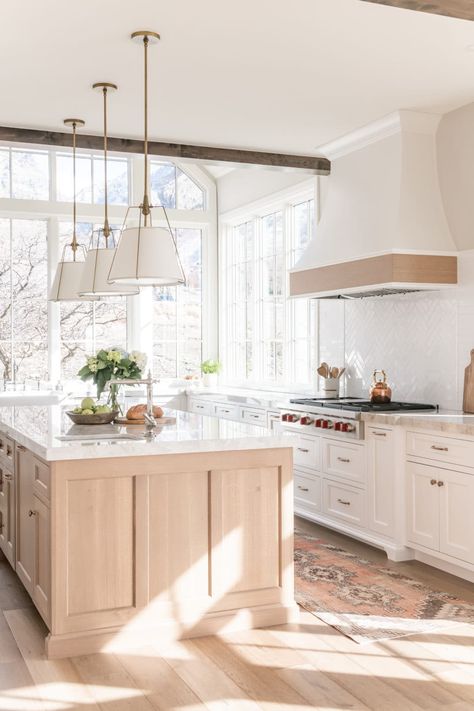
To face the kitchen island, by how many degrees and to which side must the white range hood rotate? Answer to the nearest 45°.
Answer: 0° — it already faces it

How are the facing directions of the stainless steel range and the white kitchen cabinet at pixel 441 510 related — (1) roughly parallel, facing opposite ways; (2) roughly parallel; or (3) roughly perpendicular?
roughly parallel

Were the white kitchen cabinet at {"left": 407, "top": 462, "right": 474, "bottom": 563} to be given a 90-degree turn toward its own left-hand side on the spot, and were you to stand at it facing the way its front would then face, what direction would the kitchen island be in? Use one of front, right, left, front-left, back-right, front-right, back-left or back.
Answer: right

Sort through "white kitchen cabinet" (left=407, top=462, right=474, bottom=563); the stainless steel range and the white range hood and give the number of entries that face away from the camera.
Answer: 0

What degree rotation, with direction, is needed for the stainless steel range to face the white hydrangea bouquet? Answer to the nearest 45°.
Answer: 0° — it already faces it

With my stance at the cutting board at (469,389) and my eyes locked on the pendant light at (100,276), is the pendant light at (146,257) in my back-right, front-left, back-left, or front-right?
front-left

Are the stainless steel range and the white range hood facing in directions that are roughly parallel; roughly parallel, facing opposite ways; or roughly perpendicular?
roughly parallel

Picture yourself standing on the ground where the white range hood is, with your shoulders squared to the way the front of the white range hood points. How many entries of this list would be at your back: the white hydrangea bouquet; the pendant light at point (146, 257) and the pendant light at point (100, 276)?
0

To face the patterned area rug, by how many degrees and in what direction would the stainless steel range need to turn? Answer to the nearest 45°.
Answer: approximately 45° to its left

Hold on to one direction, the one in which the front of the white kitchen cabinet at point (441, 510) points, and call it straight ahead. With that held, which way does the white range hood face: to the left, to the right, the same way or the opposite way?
the same way

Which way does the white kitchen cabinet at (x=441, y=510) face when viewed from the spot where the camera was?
facing the viewer and to the left of the viewer

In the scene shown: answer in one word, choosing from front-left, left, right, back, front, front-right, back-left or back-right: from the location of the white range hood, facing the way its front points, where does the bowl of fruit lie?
front

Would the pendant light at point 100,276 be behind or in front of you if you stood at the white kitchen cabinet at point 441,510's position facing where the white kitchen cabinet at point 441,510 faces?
in front
